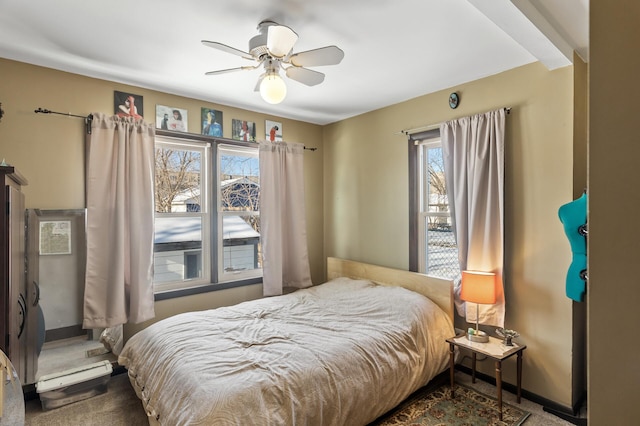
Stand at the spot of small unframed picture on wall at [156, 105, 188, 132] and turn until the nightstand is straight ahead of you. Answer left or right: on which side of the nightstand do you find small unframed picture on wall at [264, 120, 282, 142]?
left

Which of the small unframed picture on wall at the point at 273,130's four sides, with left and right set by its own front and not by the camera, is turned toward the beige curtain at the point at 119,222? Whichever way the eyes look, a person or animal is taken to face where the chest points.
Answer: right

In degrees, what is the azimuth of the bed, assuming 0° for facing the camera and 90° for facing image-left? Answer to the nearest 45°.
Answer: approximately 45°

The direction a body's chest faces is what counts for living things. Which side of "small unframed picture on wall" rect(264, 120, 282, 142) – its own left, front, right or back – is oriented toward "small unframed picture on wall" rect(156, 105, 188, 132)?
right

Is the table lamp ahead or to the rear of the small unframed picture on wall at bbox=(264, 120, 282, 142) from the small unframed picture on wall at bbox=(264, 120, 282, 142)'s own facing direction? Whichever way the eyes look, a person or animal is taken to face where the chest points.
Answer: ahead

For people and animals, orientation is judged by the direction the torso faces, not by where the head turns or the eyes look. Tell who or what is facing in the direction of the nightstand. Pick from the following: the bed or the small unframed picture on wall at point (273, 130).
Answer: the small unframed picture on wall

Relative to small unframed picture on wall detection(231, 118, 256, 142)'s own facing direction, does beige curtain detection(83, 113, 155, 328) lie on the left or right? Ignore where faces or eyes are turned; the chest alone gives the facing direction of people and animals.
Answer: on its right

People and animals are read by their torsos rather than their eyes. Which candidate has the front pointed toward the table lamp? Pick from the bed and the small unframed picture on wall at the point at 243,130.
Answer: the small unframed picture on wall

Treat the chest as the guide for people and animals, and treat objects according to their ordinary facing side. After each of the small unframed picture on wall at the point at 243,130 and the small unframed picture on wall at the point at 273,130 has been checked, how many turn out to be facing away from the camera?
0

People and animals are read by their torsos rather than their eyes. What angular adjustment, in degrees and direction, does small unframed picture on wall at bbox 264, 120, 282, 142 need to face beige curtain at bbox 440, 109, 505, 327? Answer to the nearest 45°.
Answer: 0° — it already faces it

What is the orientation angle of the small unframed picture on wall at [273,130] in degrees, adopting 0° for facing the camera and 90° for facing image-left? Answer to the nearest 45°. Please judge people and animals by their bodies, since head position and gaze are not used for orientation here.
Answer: approximately 315°
